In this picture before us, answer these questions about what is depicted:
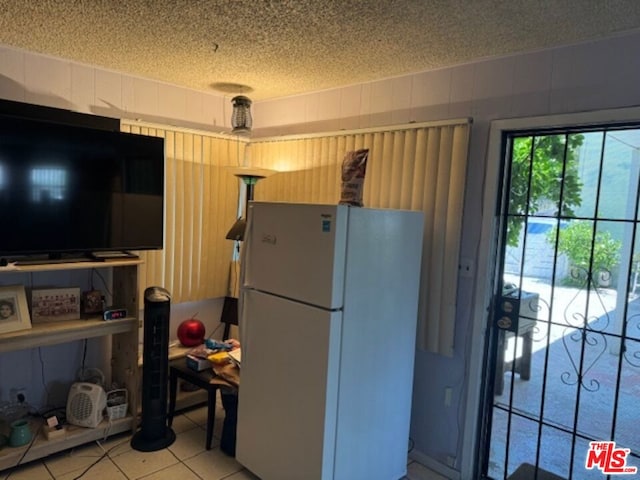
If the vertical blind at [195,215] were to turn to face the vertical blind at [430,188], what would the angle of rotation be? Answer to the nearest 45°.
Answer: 0° — it already faces it

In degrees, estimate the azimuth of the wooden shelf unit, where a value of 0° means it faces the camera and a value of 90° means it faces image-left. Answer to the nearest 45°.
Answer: approximately 315°

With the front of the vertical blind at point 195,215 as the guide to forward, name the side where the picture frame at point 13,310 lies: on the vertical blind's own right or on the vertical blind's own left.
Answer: on the vertical blind's own right

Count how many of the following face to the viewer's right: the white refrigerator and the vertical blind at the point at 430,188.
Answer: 0

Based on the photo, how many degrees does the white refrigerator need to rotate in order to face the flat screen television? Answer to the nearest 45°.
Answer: approximately 45° to its right

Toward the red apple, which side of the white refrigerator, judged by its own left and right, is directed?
right
